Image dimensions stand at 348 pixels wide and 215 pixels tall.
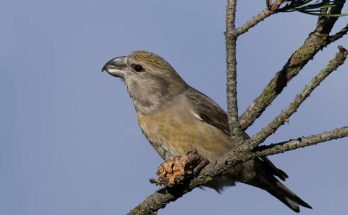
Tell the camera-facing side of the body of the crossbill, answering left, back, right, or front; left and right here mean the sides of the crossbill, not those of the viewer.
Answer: left
